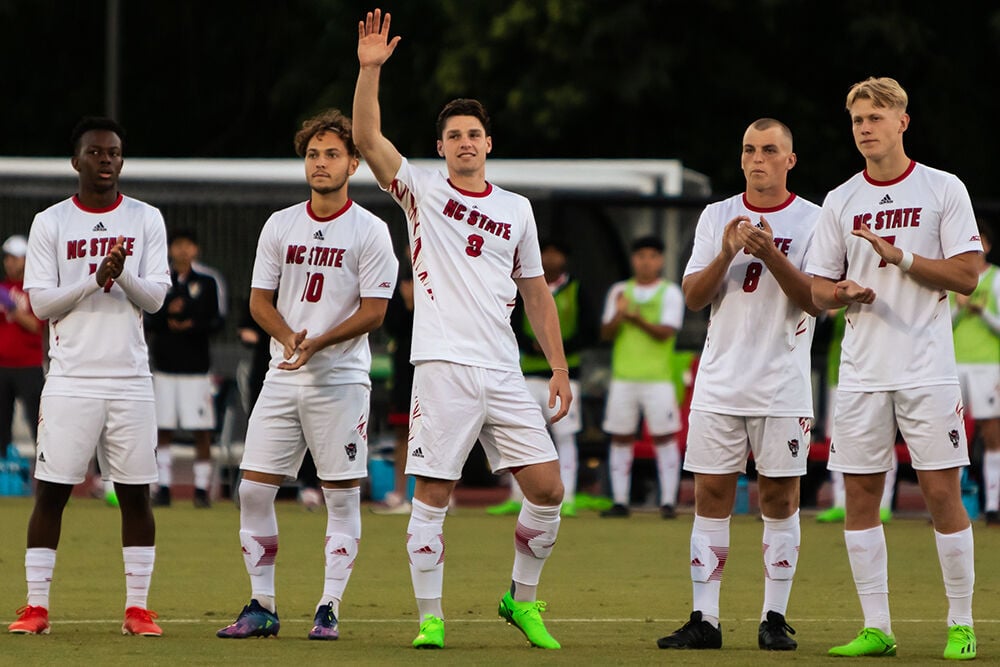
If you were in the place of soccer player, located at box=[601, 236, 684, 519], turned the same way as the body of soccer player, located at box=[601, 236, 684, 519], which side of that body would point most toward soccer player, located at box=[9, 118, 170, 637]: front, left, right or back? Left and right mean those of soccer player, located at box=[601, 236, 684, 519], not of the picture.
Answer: front

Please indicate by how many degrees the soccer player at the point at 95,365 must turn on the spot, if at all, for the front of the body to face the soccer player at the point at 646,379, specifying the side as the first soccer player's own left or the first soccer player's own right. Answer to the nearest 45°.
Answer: approximately 135° to the first soccer player's own left

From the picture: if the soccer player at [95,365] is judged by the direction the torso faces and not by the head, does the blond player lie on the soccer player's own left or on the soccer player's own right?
on the soccer player's own left

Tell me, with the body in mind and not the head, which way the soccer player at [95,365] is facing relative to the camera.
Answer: toward the camera

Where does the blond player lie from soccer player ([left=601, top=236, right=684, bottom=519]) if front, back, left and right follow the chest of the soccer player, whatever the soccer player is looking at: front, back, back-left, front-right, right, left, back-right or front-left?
front

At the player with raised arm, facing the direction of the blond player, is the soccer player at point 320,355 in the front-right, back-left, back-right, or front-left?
back-left

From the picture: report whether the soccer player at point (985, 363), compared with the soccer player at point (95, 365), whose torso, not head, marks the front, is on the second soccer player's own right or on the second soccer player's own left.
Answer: on the second soccer player's own left

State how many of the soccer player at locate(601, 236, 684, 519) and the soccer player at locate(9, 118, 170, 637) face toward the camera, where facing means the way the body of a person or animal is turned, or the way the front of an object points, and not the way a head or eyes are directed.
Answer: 2

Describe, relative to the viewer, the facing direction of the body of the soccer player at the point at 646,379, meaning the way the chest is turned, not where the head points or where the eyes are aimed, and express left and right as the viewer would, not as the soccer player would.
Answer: facing the viewer

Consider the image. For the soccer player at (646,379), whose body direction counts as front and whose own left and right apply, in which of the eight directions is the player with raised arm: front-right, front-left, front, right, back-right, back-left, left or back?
front
